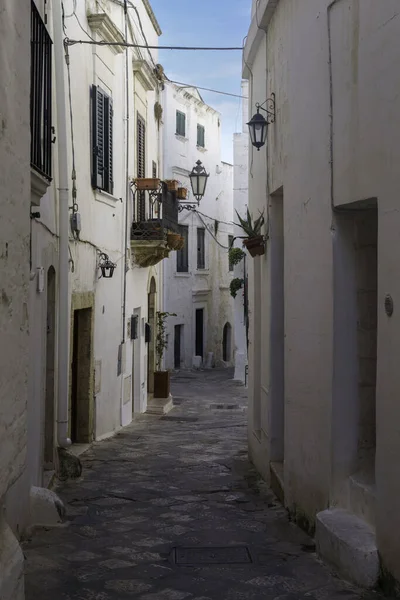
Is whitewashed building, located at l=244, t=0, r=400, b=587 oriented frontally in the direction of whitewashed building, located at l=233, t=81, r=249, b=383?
no

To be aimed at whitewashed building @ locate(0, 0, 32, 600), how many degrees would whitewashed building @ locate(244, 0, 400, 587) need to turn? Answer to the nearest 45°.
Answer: approximately 45° to its left

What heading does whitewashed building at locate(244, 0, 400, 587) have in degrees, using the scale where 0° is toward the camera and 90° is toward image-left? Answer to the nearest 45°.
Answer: approximately 90°

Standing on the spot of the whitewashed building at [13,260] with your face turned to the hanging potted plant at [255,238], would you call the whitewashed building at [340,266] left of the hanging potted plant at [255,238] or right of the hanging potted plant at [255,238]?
right

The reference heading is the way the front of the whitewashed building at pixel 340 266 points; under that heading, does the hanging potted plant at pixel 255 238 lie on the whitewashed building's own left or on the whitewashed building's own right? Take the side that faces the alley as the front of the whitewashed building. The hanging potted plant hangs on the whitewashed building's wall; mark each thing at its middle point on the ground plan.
on the whitewashed building's own right

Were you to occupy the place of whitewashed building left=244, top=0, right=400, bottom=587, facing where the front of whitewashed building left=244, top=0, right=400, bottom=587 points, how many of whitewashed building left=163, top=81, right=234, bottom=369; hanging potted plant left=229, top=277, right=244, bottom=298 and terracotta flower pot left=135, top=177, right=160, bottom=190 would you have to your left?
0

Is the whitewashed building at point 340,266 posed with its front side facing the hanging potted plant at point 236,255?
no

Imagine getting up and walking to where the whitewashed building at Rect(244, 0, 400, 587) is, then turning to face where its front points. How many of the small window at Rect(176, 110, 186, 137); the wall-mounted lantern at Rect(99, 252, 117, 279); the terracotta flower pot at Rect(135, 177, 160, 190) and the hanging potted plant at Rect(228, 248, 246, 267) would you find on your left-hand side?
0

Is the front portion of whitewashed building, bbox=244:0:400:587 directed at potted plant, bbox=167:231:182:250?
no

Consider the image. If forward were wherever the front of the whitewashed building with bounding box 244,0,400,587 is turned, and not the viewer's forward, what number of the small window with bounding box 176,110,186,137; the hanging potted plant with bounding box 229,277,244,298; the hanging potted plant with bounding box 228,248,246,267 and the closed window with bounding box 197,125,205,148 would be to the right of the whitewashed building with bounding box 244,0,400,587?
4

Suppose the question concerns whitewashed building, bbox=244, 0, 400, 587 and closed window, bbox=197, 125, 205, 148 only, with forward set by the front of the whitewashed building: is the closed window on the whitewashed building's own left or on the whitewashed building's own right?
on the whitewashed building's own right

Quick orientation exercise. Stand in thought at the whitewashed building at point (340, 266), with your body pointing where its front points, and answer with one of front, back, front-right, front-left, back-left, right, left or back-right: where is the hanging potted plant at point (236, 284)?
right

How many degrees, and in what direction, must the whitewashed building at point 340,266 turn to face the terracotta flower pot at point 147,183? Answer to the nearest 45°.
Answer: approximately 90° to its right

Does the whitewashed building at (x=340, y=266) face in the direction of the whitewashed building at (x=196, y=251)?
no
